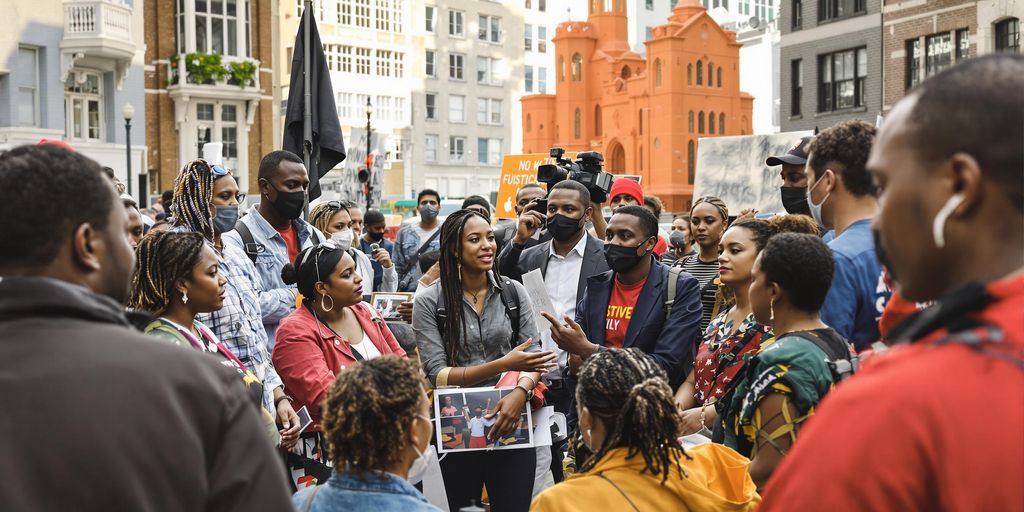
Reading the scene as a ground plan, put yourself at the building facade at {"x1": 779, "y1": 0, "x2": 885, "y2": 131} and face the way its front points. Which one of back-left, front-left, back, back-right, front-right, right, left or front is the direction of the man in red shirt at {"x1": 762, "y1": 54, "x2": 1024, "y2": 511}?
front-left

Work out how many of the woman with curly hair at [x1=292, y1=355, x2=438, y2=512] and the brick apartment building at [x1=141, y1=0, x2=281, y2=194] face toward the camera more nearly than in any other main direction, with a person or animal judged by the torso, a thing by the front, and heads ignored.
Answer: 1

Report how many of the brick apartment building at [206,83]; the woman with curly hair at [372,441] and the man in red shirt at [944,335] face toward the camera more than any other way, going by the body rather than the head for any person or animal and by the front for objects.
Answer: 1

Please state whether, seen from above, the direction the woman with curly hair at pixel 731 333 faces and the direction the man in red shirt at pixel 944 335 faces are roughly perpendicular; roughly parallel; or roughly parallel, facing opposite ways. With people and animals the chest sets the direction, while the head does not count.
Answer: roughly perpendicular

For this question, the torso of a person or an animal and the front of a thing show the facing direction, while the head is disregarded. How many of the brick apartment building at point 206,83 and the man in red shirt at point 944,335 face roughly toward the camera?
1

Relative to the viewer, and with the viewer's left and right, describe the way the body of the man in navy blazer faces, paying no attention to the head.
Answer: facing the viewer and to the left of the viewer

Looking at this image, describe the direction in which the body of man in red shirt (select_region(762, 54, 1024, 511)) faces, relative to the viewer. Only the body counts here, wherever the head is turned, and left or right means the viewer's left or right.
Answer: facing away from the viewer and to the left of the viewer

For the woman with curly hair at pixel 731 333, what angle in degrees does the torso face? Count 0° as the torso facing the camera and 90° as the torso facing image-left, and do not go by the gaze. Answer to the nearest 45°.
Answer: approximately 45°

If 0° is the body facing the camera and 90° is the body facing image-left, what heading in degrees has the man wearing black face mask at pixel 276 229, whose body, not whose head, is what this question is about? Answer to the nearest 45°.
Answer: approximately 315°

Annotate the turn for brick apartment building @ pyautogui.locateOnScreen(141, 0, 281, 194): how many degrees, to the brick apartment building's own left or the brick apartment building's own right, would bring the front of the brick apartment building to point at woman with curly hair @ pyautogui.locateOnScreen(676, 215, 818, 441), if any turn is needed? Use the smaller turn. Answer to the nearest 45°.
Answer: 0° — it already faces them

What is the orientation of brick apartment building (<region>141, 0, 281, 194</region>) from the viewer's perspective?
toward the camera
